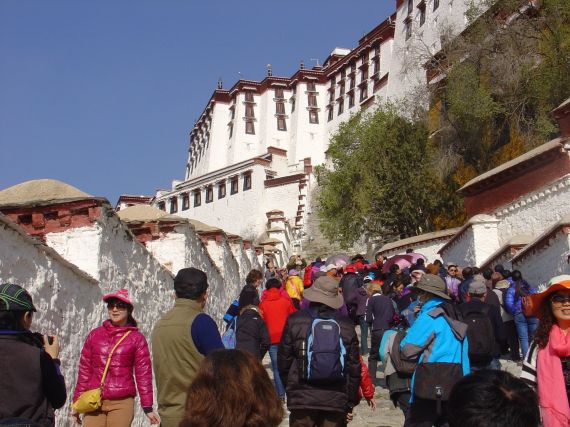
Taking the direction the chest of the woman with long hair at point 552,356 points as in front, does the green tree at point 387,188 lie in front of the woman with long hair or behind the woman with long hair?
behind

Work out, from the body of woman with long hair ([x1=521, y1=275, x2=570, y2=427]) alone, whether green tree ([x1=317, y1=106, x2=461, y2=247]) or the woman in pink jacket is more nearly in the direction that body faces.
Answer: the woman in pink jacket

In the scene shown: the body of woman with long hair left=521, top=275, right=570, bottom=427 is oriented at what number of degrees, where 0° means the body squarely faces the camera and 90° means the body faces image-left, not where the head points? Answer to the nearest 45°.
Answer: approximately 0°

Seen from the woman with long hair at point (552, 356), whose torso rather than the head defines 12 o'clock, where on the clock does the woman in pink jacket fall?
The woman in pink jacket is roughly at 3 o'clock from the woman with long hair.
